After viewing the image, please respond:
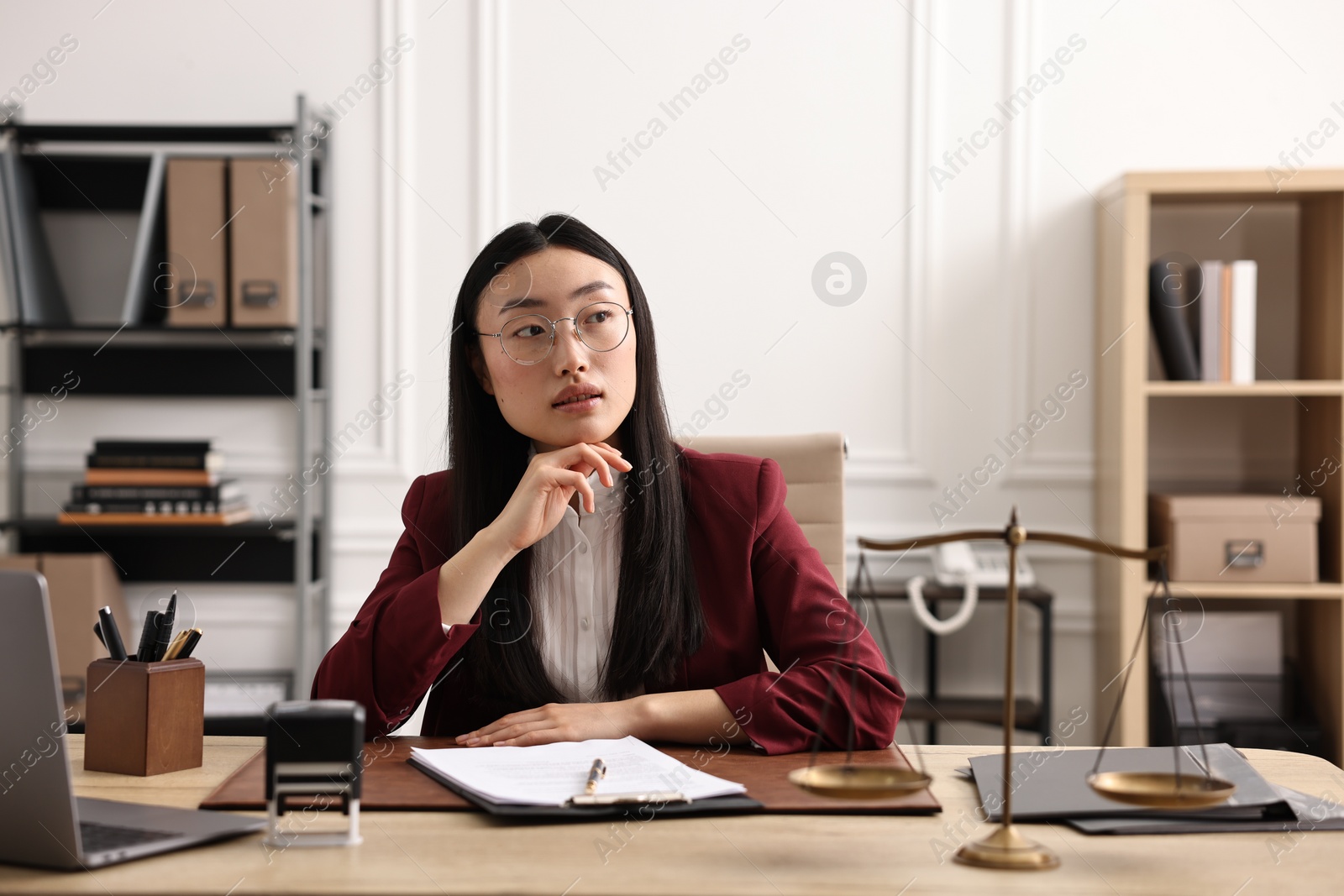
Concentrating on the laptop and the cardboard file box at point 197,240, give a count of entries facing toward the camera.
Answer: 1

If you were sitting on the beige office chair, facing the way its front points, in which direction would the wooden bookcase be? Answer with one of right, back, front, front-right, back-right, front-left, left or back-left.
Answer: back-left

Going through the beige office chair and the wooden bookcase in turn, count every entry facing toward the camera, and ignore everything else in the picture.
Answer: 2

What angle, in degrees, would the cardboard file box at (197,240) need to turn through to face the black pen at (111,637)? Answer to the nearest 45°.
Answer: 0° — it already faces it

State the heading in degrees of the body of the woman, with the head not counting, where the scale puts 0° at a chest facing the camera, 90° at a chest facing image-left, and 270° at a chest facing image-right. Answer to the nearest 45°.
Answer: approximately 0°

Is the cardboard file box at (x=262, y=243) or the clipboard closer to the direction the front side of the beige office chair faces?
the clipboard

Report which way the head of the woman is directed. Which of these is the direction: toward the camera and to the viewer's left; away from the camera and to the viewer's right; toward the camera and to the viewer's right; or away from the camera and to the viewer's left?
toward the camera and to the viewer's right

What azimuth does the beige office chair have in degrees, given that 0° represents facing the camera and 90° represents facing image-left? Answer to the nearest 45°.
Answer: approximately 0°

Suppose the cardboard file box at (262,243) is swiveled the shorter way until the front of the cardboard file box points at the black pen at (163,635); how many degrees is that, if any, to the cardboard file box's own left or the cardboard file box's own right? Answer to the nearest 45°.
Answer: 0° — it already faces it

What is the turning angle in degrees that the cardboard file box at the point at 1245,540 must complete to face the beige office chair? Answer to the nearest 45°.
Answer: approximately 45° to its right
